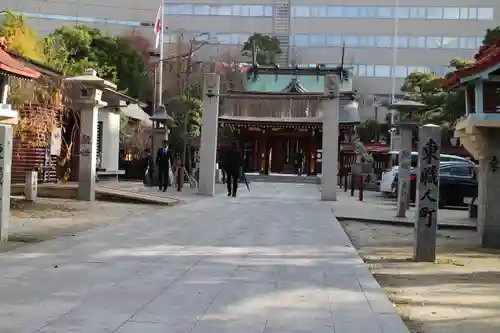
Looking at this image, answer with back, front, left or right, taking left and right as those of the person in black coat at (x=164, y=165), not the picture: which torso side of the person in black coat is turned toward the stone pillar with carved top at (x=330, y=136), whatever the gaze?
left

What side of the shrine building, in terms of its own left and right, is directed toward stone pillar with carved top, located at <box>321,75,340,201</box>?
front

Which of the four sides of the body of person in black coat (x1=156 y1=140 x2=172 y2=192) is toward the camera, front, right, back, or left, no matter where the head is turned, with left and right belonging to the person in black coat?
front

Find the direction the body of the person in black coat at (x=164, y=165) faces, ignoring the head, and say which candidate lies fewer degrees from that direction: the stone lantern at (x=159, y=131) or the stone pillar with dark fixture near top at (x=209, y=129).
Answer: the stone pillar with dark fixture near top

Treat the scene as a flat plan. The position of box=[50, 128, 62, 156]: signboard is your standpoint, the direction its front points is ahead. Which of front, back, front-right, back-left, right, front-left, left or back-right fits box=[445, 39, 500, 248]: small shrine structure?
front-left

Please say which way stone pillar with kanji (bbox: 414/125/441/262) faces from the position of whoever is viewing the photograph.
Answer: facing the viewer

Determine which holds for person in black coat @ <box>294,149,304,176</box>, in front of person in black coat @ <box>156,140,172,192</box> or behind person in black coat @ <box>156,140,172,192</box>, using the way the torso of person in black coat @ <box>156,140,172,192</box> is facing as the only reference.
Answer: behind

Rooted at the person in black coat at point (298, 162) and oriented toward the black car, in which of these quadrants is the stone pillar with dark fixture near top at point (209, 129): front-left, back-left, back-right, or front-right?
front-right

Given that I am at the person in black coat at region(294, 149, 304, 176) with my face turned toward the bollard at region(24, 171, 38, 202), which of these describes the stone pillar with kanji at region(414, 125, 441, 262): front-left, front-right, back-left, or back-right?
front-left

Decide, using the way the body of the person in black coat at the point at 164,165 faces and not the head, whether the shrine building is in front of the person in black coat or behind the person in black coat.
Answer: behind

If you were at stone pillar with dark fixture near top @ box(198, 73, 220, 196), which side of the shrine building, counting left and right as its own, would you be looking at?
front

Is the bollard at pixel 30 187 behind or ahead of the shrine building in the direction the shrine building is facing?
ahead

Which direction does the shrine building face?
toward the camera
